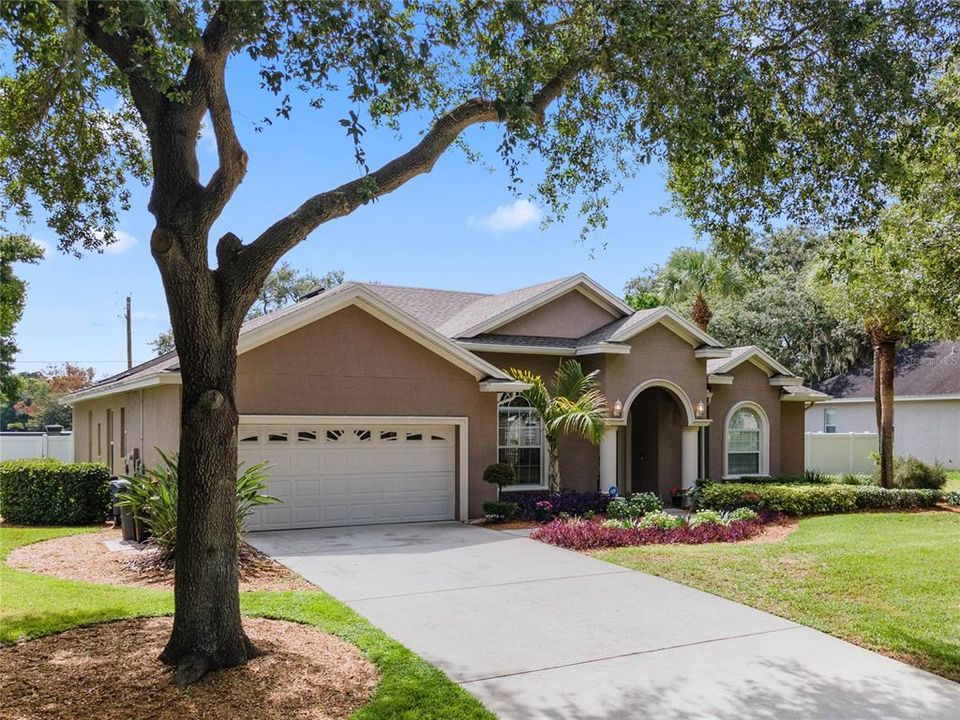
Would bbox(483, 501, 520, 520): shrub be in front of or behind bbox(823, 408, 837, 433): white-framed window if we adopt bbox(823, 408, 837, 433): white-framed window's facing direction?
in front

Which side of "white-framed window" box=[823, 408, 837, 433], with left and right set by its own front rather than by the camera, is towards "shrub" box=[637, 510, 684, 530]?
front

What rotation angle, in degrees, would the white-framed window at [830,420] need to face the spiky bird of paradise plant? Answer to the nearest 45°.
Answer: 0° — it already faces it

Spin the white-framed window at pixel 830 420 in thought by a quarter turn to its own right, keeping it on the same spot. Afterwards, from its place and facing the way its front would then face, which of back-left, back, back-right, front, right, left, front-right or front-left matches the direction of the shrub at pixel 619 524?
left

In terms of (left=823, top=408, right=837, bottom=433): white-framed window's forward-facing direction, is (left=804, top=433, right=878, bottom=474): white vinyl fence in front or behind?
in front

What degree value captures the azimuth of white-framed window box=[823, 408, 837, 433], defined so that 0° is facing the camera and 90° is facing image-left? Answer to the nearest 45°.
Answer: approximately 0°

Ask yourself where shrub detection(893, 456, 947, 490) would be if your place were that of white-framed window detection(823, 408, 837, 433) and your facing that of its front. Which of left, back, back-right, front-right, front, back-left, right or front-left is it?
front

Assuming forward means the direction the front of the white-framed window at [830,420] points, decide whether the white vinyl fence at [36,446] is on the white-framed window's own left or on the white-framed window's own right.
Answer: on the white-framed window's own right

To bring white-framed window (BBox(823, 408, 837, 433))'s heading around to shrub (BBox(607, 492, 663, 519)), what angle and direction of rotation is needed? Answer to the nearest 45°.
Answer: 0° — it already faces it
